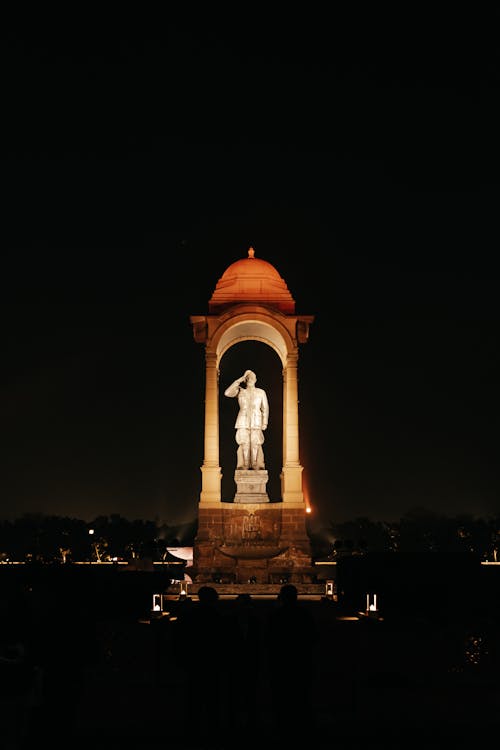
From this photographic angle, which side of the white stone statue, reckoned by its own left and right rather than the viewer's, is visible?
front

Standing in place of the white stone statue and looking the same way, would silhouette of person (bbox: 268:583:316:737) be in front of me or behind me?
in front

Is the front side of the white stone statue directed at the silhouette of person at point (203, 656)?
yes

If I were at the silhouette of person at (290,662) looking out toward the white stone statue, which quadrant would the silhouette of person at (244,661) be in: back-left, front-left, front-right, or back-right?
front-left

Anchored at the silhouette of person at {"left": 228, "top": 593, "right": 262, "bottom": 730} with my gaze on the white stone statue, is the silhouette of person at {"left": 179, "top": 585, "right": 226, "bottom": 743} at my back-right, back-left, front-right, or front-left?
back-left

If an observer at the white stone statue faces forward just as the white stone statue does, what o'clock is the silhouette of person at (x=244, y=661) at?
The silhouette of person is roughly at 12 o'clock from the white stone statue.
